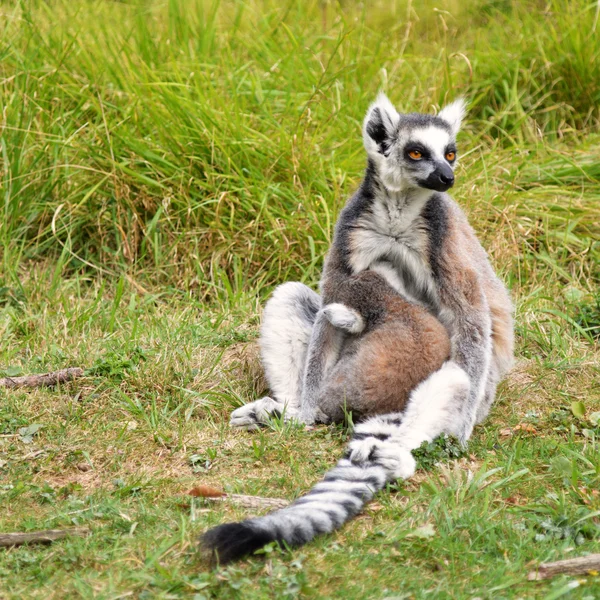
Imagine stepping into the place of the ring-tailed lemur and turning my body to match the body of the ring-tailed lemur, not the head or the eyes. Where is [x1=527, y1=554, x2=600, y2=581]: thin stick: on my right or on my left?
on my left

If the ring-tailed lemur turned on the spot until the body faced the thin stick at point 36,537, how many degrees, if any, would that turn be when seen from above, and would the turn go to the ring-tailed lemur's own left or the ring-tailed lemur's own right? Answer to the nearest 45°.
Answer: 0° — it already faces it

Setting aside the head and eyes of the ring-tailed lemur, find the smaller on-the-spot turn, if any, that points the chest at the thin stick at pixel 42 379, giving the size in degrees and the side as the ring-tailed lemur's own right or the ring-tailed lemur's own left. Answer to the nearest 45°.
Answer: approximately 45° to the ring-tailed lemur's own right

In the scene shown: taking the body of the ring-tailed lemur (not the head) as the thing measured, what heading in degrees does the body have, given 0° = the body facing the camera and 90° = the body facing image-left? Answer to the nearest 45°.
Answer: approximately 45°
